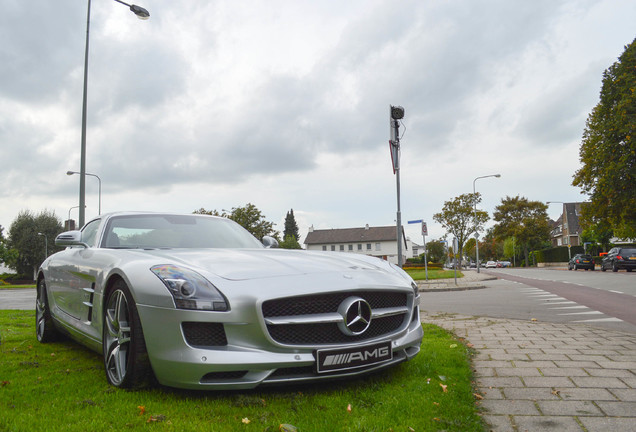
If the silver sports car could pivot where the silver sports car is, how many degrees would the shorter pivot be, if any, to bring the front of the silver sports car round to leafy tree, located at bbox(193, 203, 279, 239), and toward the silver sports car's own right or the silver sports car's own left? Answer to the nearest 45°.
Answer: approximately 135° to the silver sports car's own left

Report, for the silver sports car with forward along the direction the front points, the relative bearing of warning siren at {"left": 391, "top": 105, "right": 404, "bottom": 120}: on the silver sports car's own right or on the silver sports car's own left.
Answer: on the silver sports car's own left

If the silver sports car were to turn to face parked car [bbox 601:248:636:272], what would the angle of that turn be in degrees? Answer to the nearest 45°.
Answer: approximately 90° to its left

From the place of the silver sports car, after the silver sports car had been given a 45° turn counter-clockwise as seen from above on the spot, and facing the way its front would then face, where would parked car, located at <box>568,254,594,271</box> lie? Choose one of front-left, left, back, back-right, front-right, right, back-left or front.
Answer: front-left

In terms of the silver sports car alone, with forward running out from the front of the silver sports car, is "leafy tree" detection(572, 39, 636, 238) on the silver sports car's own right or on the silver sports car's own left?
on the silver sports car's own left

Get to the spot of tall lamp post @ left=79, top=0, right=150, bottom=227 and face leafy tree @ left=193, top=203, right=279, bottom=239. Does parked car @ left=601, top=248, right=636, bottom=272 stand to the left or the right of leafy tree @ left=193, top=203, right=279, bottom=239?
right
